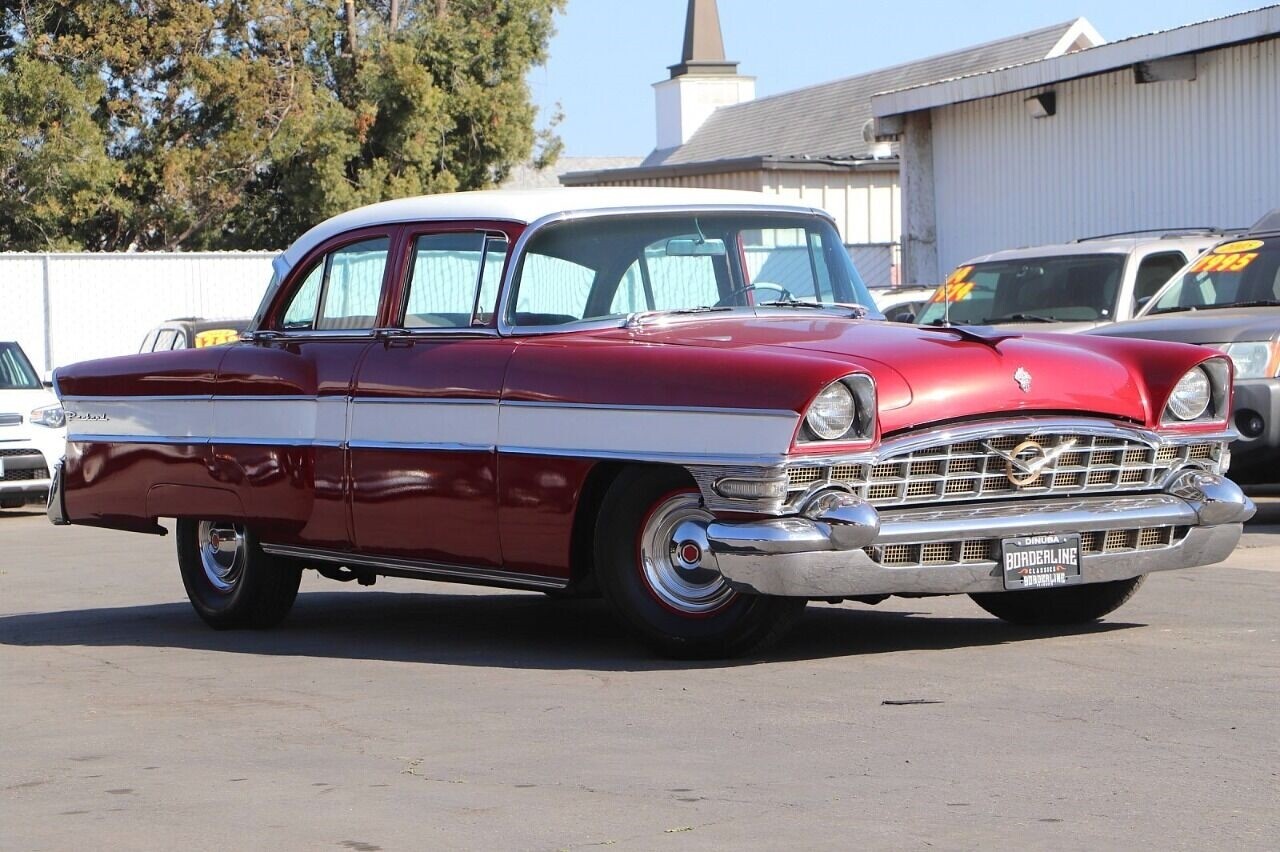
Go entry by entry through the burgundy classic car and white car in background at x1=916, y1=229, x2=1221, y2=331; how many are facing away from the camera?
0

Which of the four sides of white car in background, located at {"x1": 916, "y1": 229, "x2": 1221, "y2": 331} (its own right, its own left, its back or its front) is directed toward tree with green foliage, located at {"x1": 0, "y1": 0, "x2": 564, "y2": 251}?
right

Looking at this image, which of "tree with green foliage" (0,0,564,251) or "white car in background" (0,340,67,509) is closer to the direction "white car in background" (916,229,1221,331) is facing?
the white car in background

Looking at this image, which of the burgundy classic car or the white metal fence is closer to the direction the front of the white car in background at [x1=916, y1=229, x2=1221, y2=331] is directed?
the burgundy classic car

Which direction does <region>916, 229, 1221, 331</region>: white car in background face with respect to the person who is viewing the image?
facing the viewer and to the left of the viewer

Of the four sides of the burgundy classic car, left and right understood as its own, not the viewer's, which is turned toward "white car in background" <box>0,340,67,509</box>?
back

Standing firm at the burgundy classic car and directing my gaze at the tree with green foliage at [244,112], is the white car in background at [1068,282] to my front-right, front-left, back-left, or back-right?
front-right

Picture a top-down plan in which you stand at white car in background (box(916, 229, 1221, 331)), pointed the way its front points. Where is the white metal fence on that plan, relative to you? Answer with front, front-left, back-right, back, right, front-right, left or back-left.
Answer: right

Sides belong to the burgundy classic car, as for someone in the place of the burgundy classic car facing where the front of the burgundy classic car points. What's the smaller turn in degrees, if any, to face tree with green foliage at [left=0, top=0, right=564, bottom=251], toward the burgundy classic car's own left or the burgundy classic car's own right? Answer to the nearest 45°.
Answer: approximately 135° to the burgundy classic car's own left

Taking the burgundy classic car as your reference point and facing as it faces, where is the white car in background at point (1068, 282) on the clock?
The white car in background is roughly at 8 o'clock from the burgundy classic car.

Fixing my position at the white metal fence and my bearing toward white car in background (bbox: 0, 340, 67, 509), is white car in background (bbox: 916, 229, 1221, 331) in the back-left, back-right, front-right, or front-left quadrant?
front-left
